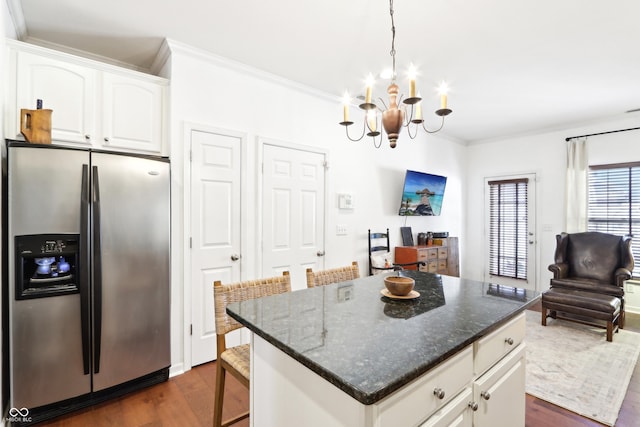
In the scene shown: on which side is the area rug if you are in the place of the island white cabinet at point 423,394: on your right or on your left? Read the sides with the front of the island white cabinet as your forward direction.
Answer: on your left

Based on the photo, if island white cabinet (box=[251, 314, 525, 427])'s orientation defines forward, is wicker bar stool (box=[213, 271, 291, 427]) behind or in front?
behind

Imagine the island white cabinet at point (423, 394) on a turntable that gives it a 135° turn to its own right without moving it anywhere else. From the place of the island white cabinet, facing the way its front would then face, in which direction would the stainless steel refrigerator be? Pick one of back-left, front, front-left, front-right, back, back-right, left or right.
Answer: front

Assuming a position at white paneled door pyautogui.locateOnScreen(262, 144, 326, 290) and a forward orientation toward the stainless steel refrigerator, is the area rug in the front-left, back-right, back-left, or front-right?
back-left

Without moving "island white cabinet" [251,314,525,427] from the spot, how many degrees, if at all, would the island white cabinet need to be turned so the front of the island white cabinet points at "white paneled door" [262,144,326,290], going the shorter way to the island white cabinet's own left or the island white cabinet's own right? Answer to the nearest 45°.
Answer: approximately 180°

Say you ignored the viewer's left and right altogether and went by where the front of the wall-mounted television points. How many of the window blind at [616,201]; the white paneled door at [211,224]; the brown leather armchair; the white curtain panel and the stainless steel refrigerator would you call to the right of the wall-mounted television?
2

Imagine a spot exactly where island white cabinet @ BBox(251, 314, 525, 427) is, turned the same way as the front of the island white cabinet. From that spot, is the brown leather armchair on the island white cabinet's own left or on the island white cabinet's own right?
on the island white cabinet's own left

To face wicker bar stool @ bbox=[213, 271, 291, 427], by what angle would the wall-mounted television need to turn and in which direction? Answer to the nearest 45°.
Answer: approximately 45° to its right

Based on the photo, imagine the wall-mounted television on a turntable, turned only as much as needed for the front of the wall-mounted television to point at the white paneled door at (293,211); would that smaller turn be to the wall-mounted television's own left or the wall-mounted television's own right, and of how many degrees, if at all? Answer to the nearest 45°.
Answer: approximately 90° to the wall-mounted television's own right
